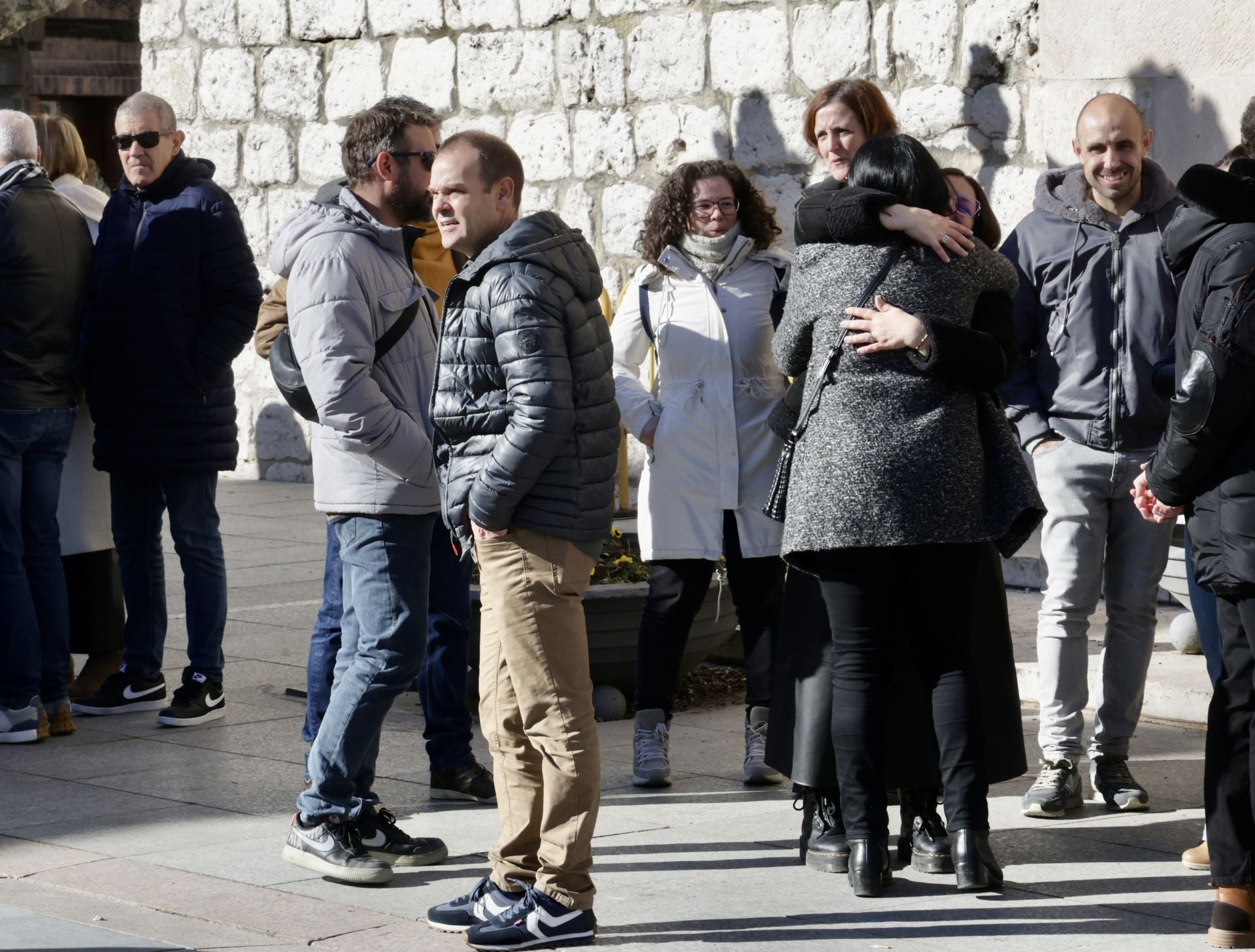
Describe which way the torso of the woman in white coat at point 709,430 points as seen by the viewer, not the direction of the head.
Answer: toward the camera

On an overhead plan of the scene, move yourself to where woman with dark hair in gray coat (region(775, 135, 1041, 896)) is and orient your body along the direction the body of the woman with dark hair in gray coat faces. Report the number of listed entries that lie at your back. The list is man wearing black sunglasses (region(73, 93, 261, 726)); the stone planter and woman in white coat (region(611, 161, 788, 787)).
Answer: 0

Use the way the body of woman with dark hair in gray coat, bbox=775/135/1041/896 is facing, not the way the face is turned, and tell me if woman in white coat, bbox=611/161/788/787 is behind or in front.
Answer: in front

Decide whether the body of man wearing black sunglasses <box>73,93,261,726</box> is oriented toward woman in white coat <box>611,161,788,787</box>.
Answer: no

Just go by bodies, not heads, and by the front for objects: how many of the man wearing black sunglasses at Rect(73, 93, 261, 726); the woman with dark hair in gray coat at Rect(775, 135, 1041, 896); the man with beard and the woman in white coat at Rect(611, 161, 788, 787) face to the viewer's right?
1

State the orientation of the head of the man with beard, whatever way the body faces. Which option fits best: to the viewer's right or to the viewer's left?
to the viewer's right

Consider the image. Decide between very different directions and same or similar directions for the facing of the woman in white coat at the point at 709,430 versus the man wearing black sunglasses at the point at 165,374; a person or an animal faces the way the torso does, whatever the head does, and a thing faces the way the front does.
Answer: same or similar directions

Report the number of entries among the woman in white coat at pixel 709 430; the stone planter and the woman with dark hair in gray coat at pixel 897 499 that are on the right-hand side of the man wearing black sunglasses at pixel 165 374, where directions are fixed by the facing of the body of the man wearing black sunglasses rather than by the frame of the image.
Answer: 0

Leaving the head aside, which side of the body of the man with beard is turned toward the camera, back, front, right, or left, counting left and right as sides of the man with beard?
right

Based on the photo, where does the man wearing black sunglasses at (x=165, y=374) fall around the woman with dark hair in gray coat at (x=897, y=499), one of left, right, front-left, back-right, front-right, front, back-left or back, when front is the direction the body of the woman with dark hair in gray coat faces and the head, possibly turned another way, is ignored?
front-left

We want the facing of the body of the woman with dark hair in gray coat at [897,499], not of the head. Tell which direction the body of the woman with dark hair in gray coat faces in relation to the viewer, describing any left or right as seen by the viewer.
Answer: facing away from the viewer

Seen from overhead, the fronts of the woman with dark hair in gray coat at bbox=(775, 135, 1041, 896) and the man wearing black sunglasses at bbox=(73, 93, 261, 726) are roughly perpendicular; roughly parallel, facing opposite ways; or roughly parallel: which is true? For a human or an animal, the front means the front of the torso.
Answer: roughly parallel, facing opposite ways

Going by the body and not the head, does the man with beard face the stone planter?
no

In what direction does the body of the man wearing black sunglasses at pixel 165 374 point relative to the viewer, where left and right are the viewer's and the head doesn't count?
facing the viewer and to the left of the viewer

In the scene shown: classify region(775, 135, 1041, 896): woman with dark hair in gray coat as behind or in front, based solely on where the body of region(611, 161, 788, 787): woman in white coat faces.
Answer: in front

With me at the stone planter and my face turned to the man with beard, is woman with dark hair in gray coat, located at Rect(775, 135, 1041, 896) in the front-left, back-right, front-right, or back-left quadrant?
front-left

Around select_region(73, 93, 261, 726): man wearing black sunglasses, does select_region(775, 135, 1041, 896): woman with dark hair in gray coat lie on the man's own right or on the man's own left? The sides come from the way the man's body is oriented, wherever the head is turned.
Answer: on the man's own left

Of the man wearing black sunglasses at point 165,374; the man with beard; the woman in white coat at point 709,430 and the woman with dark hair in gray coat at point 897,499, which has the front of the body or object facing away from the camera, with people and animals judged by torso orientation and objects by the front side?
the woman with dark hair in gray coat

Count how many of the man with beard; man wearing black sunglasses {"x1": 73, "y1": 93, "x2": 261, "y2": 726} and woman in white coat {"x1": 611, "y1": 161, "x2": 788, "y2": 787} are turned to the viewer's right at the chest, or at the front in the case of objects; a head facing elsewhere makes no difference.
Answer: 1
